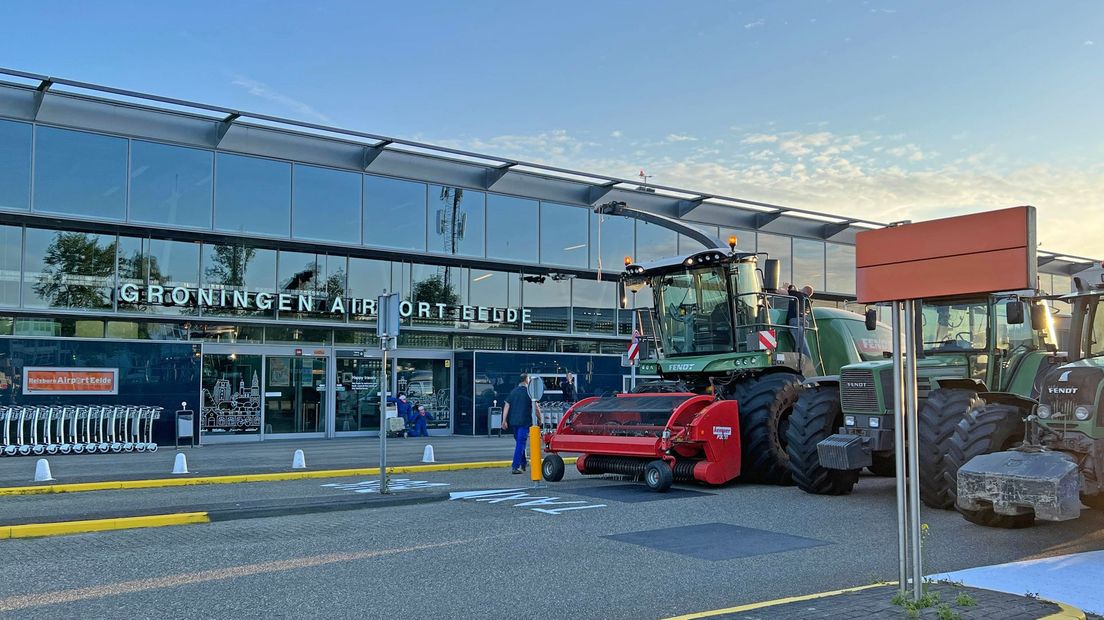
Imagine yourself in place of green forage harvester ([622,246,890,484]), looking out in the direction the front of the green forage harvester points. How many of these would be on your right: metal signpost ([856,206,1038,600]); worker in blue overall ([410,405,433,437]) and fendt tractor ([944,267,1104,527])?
1

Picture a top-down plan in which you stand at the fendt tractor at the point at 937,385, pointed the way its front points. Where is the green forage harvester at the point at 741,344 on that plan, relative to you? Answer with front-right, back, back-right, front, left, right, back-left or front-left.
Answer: right

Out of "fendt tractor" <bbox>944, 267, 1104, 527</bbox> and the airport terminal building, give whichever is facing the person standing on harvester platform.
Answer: the airport terminal building

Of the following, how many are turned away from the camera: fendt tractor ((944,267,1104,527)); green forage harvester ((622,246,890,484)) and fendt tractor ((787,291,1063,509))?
0

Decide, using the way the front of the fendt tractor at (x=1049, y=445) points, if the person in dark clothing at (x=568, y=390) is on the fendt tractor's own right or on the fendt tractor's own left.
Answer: on the fendt tractor's own right

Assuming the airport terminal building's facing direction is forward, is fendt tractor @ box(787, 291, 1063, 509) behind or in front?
in front

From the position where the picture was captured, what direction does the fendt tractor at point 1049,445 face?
facing the viewer and to the left of the viewer

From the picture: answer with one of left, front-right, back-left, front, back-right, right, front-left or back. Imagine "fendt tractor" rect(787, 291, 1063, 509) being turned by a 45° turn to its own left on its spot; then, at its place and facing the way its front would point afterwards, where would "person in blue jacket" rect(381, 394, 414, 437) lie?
back-right

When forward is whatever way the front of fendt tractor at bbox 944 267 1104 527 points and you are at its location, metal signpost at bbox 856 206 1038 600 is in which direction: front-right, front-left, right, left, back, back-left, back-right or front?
front-left

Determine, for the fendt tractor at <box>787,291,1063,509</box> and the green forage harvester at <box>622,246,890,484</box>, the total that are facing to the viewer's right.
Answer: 0

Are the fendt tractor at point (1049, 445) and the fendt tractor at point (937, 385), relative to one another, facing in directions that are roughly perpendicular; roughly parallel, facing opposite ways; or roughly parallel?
roughly parallel

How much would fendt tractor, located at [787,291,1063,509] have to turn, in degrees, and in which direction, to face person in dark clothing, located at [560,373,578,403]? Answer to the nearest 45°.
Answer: approximately 90° to its right

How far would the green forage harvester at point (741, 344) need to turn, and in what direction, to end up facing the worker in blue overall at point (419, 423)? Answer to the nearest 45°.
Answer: approximately 90° to its right

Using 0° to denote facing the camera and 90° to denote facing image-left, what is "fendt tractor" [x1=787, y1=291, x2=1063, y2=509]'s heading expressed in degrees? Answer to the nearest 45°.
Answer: approximately 45°

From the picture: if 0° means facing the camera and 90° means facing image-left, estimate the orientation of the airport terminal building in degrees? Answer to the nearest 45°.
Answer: approximately 315°
